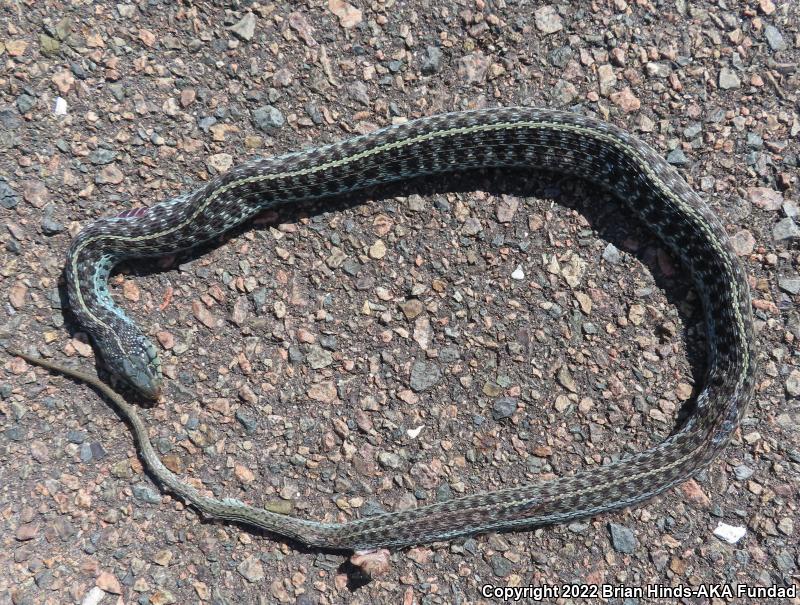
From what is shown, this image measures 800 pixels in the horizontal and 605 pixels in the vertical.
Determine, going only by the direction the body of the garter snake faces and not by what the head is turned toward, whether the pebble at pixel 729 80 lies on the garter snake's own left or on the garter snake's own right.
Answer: on the garter snake's own left

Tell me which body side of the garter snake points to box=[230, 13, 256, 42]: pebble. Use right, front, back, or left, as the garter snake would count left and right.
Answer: back

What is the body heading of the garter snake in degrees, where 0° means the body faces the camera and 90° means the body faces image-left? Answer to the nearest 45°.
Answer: approximately 315°

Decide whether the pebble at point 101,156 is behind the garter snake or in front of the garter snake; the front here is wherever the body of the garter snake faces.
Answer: behind

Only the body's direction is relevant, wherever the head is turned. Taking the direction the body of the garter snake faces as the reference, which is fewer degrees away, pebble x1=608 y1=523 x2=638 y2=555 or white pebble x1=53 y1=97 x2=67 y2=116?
the pebble

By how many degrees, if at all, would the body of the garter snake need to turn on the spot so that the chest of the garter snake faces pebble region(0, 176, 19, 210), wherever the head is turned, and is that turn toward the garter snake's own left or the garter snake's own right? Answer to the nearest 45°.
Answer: approximately 135° to the garter snake's own right
